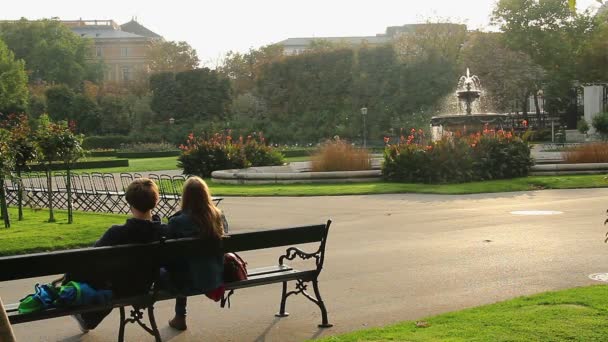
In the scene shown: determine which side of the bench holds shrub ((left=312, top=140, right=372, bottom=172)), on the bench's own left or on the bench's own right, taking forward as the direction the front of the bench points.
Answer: on the bench's own right

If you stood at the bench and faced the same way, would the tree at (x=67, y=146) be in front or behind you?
in front

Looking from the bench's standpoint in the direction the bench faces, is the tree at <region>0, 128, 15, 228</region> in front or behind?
in front

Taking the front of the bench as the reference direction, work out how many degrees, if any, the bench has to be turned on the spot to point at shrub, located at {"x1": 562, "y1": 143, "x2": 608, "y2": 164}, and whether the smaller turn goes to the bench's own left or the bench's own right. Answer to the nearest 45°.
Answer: approximately 90° to the bench's own right

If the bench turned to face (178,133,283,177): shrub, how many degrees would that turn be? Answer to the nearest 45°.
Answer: approximately 45° to its right

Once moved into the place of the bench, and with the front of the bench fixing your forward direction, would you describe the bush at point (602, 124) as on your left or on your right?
on your right

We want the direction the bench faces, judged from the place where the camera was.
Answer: facing away from the viewer and to the left of the viewer
